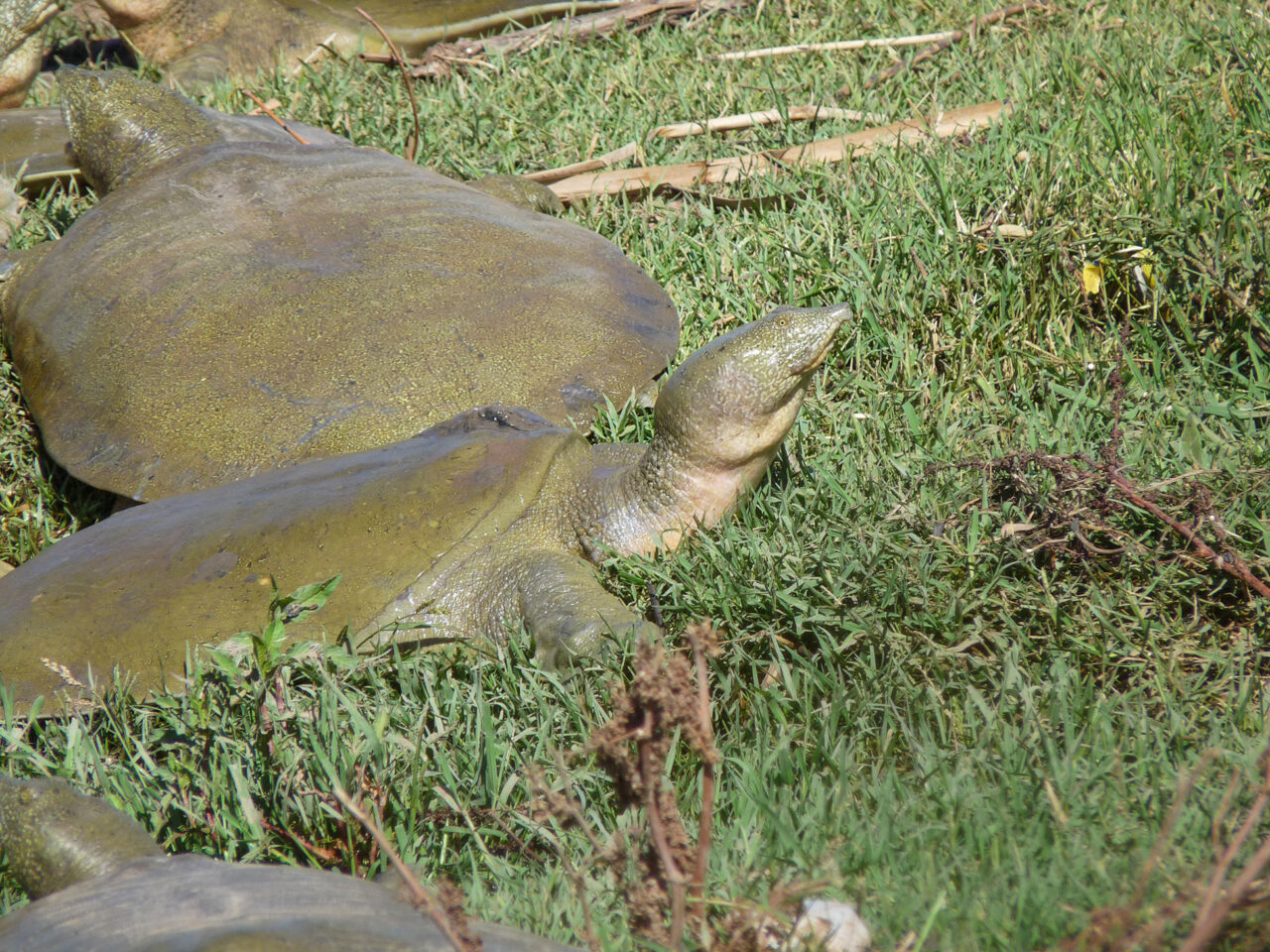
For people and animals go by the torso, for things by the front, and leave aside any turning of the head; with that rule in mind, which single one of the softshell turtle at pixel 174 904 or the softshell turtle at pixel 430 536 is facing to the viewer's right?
the softshell turtle at pixel 430 536

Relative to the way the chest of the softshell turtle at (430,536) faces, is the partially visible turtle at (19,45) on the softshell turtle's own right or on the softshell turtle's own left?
on the softshell turtle's own left

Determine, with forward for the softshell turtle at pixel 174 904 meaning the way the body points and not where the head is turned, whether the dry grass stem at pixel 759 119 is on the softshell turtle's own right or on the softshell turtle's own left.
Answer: on the softshell turtle's own right

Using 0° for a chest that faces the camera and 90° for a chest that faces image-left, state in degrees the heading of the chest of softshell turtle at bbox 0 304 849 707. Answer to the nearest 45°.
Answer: approximately 270°

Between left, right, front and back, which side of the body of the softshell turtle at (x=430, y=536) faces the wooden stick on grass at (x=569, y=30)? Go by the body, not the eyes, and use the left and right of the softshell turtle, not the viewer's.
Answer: left

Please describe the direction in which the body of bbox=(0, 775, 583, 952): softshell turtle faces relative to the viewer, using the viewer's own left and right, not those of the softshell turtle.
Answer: facing away from the viewer and to the left of the viewer

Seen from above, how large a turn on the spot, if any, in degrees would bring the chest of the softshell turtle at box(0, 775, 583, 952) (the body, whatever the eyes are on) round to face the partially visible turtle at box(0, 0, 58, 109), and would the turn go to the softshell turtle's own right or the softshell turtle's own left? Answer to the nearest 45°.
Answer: approximately 45° to the softshell turtle's own right
